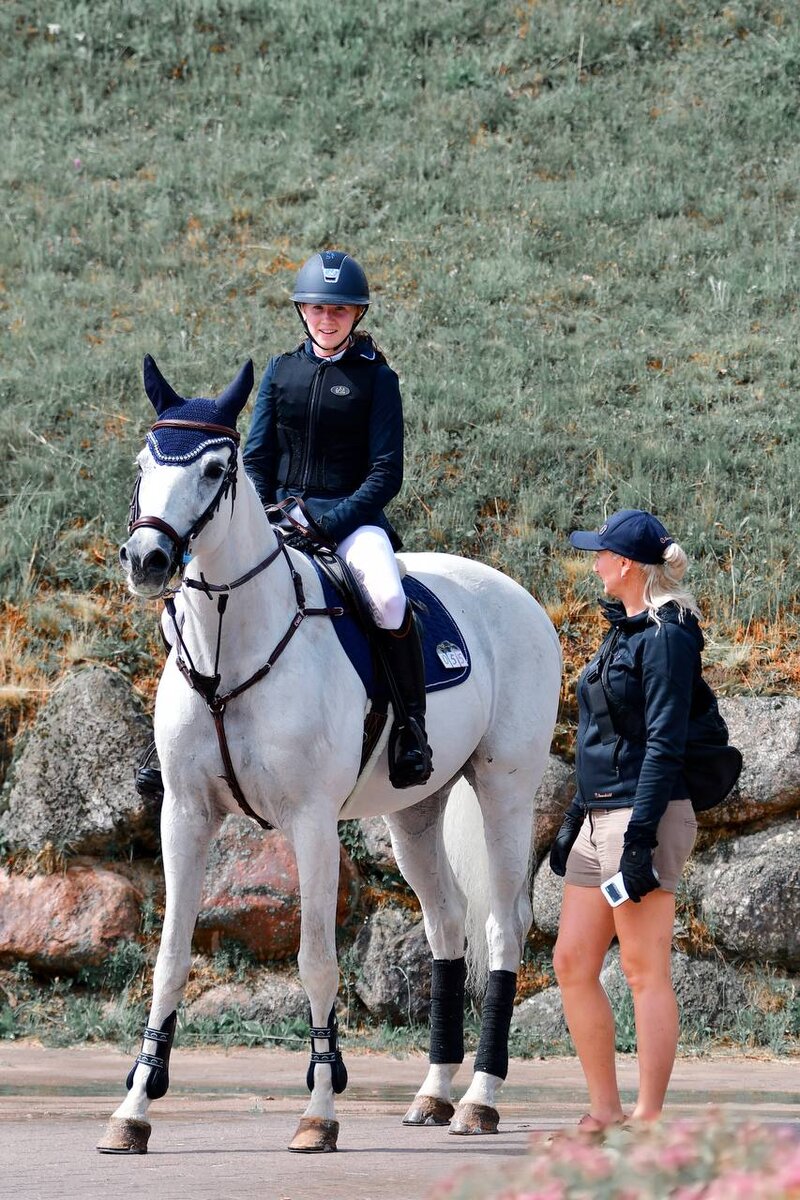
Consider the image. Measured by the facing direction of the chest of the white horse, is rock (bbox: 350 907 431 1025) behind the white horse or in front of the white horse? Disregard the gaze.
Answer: behind

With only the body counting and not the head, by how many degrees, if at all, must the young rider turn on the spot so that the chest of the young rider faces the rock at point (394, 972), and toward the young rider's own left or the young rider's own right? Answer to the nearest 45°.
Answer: approximately 135° to the young rider's own right

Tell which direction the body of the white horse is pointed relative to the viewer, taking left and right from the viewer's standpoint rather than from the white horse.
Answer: facing the viewer and to the left of the viewer

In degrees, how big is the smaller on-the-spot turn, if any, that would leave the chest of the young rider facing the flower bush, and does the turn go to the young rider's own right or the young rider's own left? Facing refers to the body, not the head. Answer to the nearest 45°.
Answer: approximately 45° to the young rider's own left

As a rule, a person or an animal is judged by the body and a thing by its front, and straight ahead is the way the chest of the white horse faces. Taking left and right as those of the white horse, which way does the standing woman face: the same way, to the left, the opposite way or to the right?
the same way

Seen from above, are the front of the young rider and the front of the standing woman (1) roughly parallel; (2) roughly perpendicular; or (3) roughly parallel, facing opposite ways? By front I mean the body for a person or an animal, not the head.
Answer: roughly parallel

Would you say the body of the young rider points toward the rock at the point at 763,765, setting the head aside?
no

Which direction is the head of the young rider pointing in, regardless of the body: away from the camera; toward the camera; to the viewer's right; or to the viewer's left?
toward the camera

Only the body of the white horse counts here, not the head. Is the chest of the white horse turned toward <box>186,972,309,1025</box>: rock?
no

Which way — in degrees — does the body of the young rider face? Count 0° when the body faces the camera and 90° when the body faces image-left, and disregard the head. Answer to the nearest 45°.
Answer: approximately 45°

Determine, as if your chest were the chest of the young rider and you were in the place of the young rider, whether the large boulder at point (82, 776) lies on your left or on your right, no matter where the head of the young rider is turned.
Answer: on your right

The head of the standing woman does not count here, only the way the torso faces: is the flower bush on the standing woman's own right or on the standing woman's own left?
on the standing woman's own left

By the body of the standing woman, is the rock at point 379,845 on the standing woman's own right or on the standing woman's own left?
on the standing woman's own right

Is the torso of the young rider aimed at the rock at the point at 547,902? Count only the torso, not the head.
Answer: no

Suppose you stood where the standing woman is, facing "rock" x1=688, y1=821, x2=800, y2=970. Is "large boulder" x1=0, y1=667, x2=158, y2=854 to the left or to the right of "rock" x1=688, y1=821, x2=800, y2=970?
left
